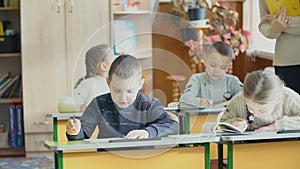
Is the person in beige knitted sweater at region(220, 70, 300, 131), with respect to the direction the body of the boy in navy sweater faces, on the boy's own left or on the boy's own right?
on the boy's own left

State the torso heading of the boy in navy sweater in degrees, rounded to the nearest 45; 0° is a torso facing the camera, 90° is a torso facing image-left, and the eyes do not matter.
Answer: approximately 0°
